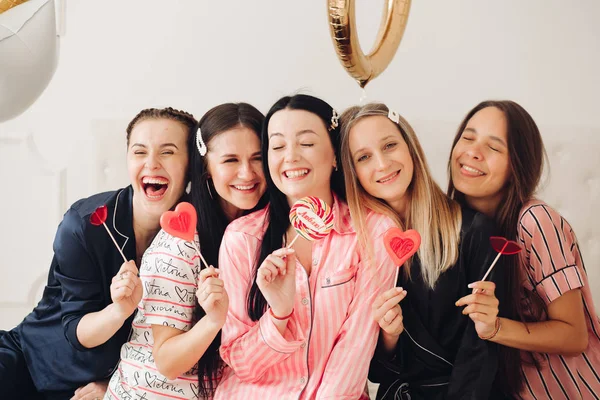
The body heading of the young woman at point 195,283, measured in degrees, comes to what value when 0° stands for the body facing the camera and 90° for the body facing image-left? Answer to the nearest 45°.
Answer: approximately 315°

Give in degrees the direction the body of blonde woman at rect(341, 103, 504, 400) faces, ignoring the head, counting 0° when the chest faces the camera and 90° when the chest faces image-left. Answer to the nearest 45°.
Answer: approximately 45°

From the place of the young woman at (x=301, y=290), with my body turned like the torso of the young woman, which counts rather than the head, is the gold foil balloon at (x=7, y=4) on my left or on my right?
on my right
